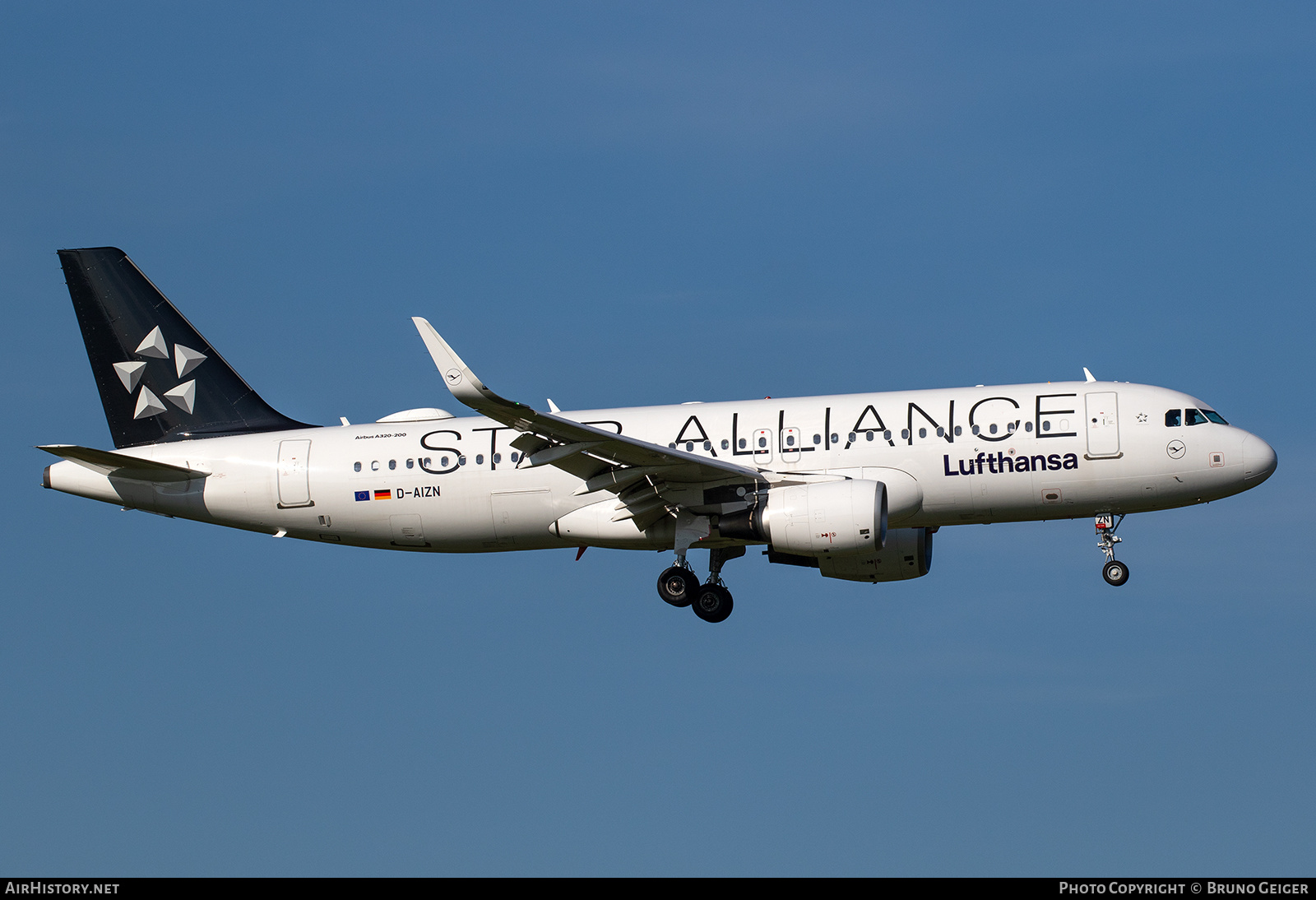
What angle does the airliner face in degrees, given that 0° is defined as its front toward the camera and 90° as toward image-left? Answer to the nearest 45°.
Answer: approximately 270°
